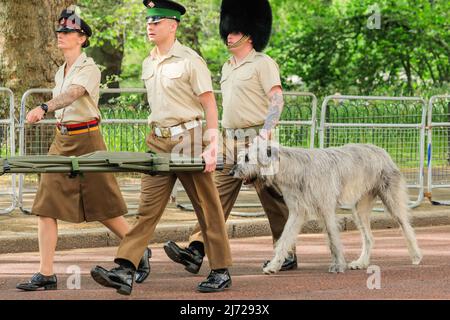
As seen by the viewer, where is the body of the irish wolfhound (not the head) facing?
to the viewer's left

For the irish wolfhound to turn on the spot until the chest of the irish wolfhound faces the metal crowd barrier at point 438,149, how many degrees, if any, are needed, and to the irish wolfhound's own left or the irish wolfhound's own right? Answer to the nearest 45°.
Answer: approximately 90° to the irish wolfhound's own right

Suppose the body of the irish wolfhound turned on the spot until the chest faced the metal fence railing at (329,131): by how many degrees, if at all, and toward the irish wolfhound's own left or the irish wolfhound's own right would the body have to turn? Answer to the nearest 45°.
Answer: approximately 90° to the irish wolfhound's own right

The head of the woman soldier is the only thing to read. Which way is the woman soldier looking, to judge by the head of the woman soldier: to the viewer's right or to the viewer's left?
to the viewer's left

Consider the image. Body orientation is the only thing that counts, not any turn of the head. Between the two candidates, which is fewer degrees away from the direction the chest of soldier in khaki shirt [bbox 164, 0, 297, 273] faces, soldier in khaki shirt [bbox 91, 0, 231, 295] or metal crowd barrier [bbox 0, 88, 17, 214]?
the soldier in khaki shirt

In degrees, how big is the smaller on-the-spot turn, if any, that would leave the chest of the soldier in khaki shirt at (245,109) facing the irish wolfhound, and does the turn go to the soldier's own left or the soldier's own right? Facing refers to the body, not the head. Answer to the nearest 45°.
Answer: approximately 135° to the soldier's own left

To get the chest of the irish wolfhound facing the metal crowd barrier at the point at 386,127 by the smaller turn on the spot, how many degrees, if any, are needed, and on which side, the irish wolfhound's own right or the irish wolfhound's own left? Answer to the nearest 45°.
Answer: approximately 90° to the irish wolfhound's own right

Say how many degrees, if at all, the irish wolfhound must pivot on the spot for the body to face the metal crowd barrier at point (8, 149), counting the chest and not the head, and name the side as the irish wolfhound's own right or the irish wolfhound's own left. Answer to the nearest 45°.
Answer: approximately 45° to the irish wolfhound's own right

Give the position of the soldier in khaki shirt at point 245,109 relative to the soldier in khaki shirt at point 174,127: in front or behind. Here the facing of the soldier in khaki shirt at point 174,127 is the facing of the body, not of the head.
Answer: behind
